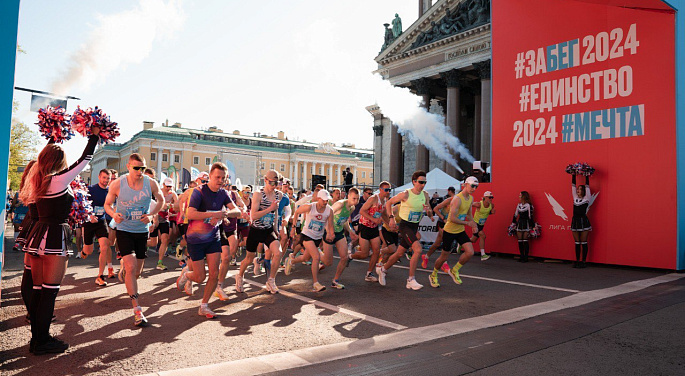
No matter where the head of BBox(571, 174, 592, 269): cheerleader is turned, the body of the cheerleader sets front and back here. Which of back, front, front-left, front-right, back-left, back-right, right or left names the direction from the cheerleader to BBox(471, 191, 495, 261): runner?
front-right

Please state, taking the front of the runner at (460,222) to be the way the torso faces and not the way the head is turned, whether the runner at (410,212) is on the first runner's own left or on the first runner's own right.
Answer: on the first runner's own right

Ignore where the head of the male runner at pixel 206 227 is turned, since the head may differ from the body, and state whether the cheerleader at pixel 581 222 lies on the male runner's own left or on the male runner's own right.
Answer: on the male runner's own left

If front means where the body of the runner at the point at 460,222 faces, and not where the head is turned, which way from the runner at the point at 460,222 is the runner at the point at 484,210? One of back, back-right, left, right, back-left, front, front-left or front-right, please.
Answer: back-left

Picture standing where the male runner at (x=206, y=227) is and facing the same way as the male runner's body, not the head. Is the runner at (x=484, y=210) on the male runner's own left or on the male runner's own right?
on the male runner's own left

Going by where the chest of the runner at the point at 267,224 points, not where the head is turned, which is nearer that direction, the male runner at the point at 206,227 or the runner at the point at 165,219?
the male runner

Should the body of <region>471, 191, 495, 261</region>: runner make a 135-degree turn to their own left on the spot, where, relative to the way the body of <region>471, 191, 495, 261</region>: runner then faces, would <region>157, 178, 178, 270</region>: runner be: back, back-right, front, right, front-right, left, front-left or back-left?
back-left

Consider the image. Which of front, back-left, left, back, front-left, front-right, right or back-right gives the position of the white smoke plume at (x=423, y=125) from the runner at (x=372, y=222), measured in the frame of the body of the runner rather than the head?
back-left
